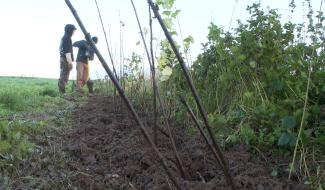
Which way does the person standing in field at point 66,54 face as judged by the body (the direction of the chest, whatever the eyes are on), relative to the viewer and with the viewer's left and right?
facing to the right of the viewer

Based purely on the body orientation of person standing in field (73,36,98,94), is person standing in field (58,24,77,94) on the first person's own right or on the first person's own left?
on the first person's own right

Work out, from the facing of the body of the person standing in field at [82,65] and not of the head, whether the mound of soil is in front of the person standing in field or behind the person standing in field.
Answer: in front

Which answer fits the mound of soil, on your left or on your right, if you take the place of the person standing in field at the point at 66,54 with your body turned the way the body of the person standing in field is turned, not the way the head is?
on your right
